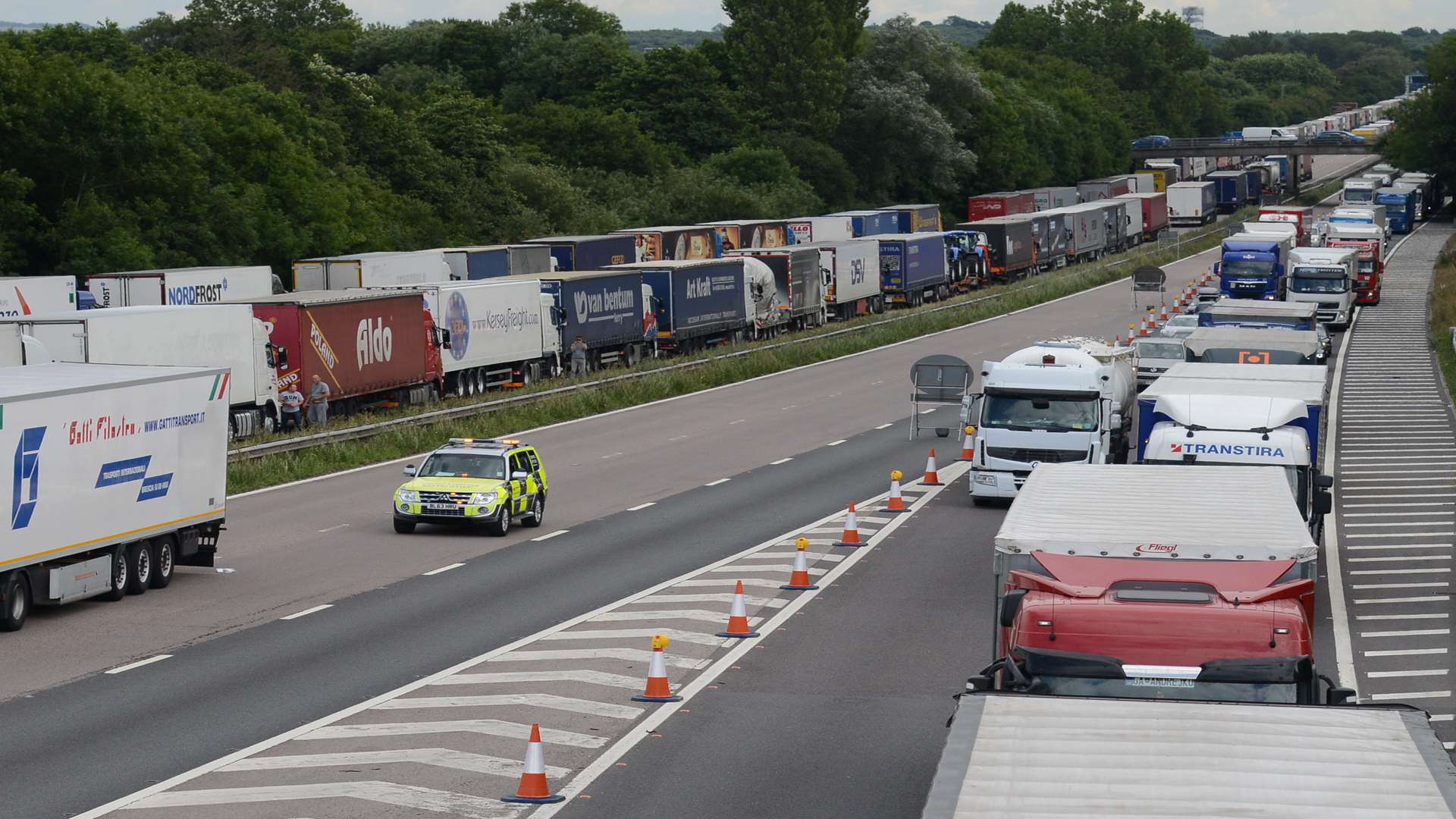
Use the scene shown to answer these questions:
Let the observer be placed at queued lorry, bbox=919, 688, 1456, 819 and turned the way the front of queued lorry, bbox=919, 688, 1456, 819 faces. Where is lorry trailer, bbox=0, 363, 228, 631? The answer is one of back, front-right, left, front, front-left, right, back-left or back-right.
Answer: back-right

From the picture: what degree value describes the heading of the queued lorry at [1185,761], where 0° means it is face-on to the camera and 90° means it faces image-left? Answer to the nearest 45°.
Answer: approximately 0°

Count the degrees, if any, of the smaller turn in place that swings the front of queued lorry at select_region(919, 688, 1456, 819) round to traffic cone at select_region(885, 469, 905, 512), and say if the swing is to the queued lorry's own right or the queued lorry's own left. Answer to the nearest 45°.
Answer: approximately 180°
